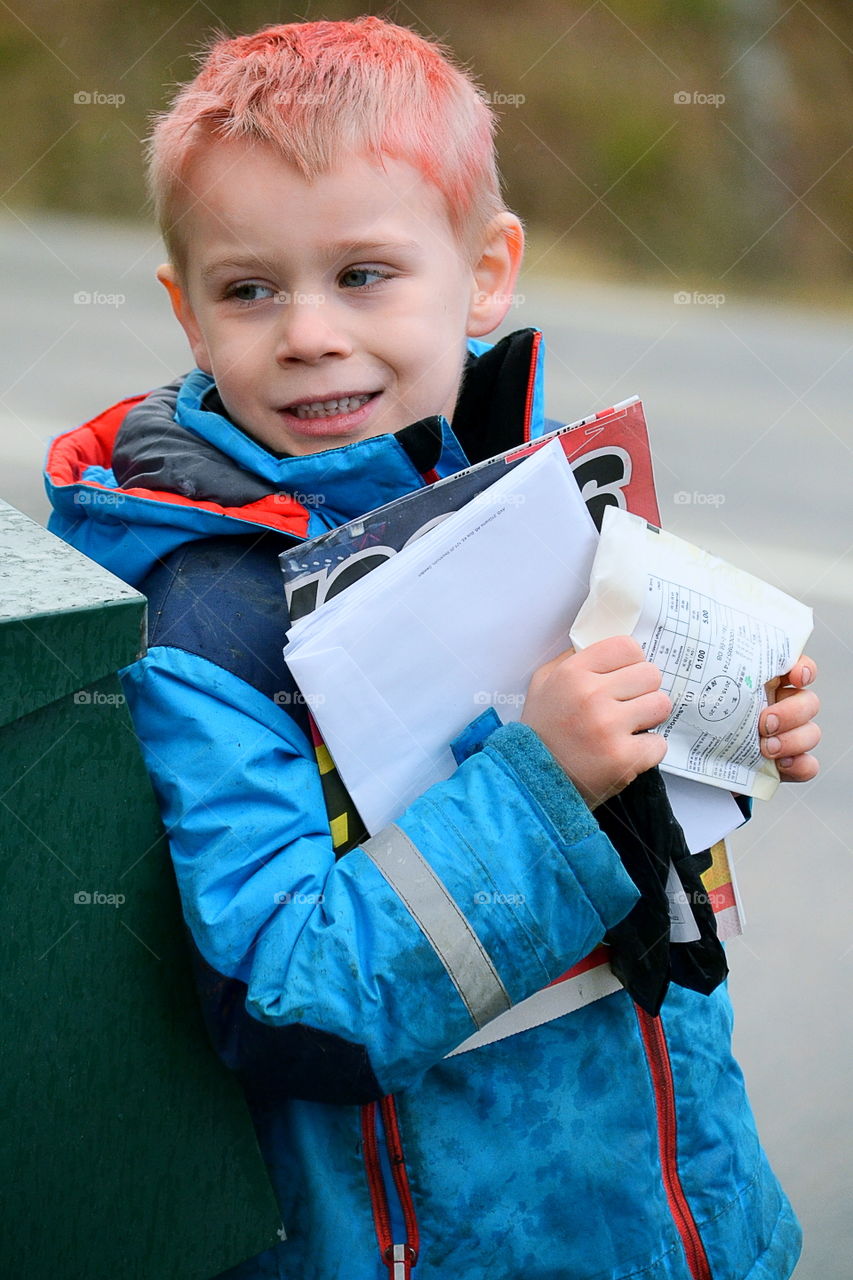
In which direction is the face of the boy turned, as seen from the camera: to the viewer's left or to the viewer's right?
to the viewer's left

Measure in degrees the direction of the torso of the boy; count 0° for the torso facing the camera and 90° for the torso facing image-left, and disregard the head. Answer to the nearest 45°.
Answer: approximately 315°
